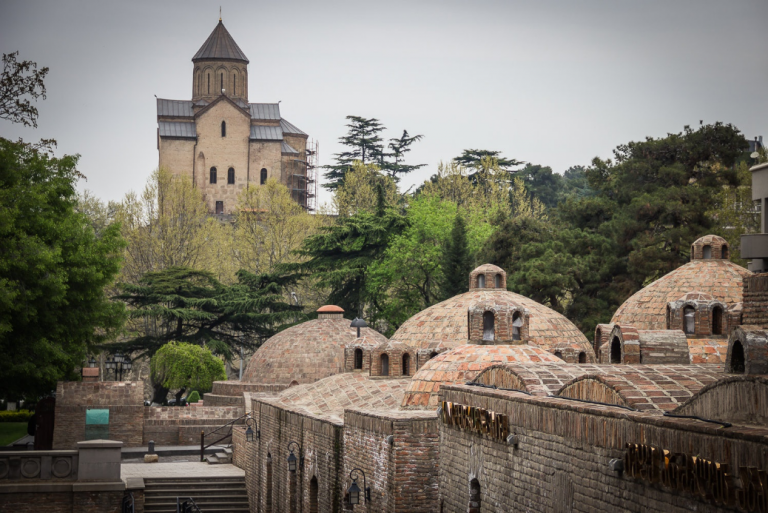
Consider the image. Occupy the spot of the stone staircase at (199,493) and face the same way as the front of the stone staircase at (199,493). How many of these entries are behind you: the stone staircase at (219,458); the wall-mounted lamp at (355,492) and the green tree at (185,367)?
2

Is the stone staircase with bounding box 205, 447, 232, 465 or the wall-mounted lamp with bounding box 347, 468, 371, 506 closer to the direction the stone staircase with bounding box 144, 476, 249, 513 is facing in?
the wall-mounted lamp

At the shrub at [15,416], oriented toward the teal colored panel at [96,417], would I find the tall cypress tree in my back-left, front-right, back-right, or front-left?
front-left

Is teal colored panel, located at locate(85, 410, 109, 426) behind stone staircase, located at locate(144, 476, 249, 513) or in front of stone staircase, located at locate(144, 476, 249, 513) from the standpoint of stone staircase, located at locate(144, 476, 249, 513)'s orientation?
behind

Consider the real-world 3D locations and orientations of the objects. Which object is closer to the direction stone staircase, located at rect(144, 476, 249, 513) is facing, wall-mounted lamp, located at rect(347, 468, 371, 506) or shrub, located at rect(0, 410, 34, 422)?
the wall-mounted lamp

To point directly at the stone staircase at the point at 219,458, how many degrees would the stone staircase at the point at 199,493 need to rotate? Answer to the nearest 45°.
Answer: approximately 180°

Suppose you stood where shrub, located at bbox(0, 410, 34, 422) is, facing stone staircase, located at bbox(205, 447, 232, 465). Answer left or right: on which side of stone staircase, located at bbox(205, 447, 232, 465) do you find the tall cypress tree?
left

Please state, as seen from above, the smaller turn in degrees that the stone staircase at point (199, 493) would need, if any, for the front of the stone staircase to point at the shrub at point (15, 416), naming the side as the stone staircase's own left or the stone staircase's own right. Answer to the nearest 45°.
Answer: approximately 135° to the stone staircase's own right

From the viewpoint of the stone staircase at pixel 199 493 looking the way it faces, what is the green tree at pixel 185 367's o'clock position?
The green tree is roughly at 6 o'clock from the stone staircase.

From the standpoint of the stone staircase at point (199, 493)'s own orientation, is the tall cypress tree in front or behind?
behind

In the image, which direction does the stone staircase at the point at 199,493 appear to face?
toward the camera

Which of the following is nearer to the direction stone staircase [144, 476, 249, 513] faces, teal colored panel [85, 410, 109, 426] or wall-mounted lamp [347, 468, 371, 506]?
the wall-mounted lamp
